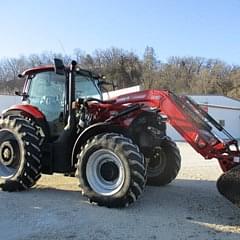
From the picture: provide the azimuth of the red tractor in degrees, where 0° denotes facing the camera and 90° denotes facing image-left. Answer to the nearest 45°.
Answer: approximately 315°
